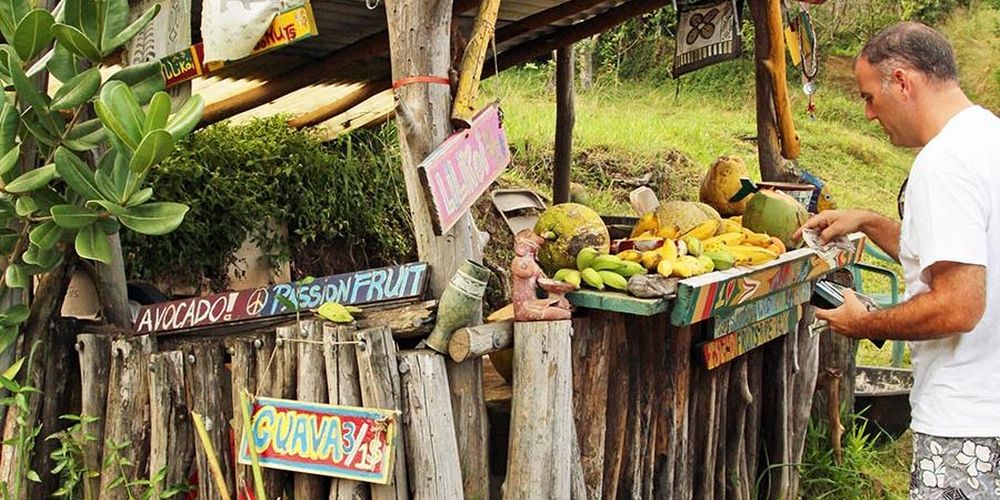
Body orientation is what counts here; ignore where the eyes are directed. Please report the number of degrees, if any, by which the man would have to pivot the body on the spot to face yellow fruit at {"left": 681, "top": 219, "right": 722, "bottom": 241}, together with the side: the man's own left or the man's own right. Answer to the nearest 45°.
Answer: approximately 45° to the man's own right

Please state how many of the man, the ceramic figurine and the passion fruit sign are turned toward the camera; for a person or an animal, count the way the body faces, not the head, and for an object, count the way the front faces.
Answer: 1

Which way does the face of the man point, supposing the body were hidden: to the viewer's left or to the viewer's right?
to the viewer's left

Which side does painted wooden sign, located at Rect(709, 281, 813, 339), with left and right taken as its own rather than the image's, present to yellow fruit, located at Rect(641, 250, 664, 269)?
right

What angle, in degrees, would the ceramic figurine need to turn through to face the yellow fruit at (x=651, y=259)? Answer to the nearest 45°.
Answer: approximately 45° to its left

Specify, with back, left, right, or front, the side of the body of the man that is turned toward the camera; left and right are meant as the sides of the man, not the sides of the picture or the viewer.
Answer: left

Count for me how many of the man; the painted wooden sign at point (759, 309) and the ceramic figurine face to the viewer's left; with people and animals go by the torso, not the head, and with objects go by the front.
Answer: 1

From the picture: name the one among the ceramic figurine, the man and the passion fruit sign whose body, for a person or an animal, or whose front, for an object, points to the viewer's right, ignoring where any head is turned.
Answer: the ceramic figurine

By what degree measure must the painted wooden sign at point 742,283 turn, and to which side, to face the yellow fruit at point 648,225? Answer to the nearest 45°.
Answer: approximately 180°

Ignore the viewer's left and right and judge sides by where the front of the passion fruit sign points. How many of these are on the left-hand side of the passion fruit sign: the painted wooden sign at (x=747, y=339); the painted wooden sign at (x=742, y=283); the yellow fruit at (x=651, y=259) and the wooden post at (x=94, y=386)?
3

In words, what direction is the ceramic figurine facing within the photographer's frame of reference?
facing to the right of the viewer

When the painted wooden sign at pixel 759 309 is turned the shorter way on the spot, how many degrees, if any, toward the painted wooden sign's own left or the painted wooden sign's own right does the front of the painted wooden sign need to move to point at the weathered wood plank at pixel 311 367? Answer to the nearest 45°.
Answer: approximately 90° to the painted wooden sign's own right
